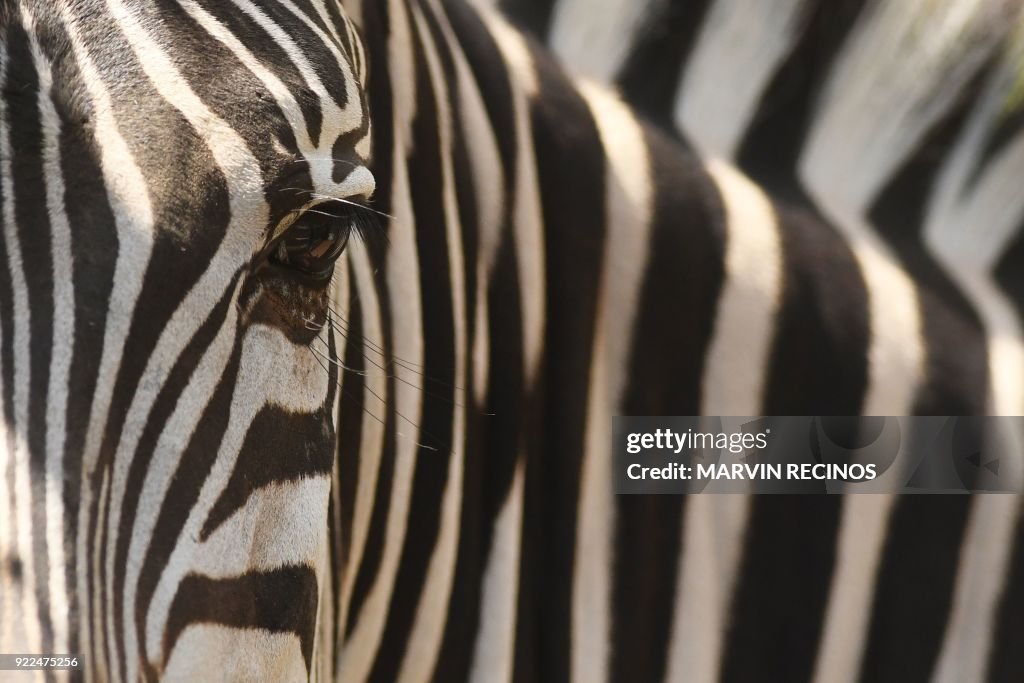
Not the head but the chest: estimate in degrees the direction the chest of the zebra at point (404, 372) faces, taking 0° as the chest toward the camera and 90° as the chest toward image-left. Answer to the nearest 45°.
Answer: approximately 45°
